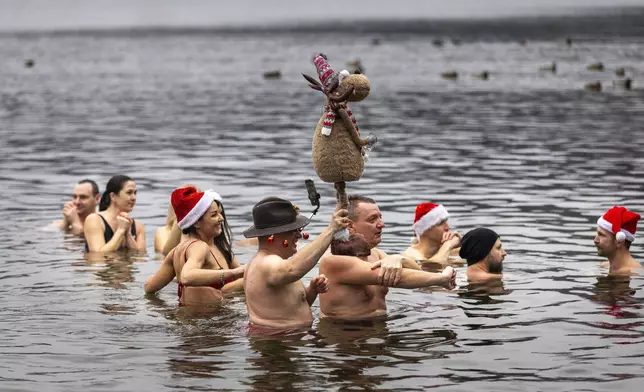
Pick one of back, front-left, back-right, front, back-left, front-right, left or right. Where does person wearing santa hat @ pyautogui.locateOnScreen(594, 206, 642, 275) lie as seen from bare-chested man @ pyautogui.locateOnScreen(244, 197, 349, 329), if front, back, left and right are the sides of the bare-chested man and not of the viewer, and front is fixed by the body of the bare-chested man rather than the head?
front-left

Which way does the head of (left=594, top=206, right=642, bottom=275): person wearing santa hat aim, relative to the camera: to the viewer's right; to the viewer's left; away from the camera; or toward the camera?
to the viewer's left

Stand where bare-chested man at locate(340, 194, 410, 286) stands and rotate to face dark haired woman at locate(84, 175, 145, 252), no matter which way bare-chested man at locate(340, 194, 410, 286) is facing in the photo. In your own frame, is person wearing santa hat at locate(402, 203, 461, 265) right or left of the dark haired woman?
right

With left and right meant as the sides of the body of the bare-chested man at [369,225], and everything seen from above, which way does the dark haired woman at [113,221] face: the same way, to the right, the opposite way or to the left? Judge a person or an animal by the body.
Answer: the same way

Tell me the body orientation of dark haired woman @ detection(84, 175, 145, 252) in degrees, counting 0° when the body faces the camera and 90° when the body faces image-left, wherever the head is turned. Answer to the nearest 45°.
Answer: approximately 315°

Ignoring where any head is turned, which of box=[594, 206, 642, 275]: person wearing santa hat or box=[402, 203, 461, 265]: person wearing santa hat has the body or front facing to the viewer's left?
box=[594, 206, 642, 275]: person wearing santa hat

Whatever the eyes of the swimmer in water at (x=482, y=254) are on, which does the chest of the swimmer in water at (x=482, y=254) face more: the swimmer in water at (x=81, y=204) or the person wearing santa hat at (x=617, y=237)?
the person wearing santa hat

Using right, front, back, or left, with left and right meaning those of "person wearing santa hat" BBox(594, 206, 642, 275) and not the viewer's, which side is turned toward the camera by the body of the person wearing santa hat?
left

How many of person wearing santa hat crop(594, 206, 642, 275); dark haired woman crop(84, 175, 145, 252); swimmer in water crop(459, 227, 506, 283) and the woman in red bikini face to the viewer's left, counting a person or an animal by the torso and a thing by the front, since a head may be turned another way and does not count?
1
